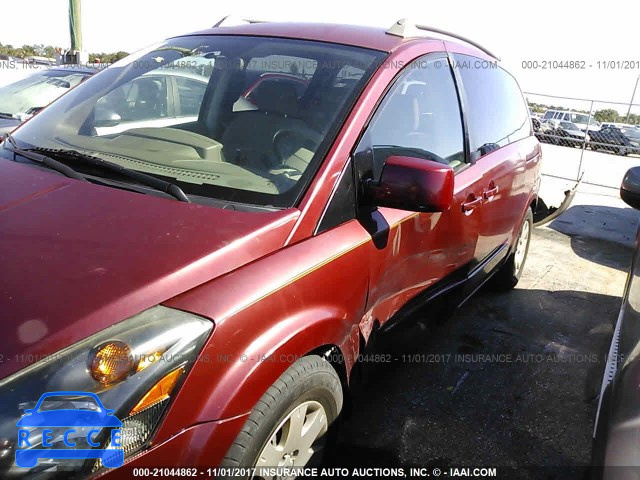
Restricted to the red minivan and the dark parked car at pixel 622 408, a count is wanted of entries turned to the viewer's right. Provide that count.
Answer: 0

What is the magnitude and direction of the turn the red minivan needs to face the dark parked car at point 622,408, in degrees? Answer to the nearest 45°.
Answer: approximately 90° to its left

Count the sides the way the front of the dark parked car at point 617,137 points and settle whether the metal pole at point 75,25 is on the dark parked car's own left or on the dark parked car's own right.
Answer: on the dark parked car's own right

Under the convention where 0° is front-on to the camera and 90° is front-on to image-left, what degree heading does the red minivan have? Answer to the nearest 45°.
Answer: approximately 45°

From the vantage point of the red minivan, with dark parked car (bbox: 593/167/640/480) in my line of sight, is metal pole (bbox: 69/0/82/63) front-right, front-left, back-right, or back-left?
back-left
